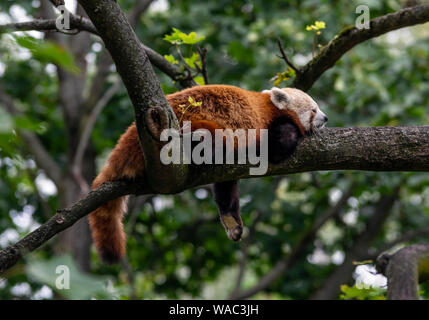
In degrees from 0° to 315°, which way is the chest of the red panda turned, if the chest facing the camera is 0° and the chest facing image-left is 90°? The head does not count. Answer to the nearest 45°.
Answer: approximately 270°

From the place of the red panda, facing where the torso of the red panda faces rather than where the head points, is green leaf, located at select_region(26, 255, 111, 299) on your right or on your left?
on your right
